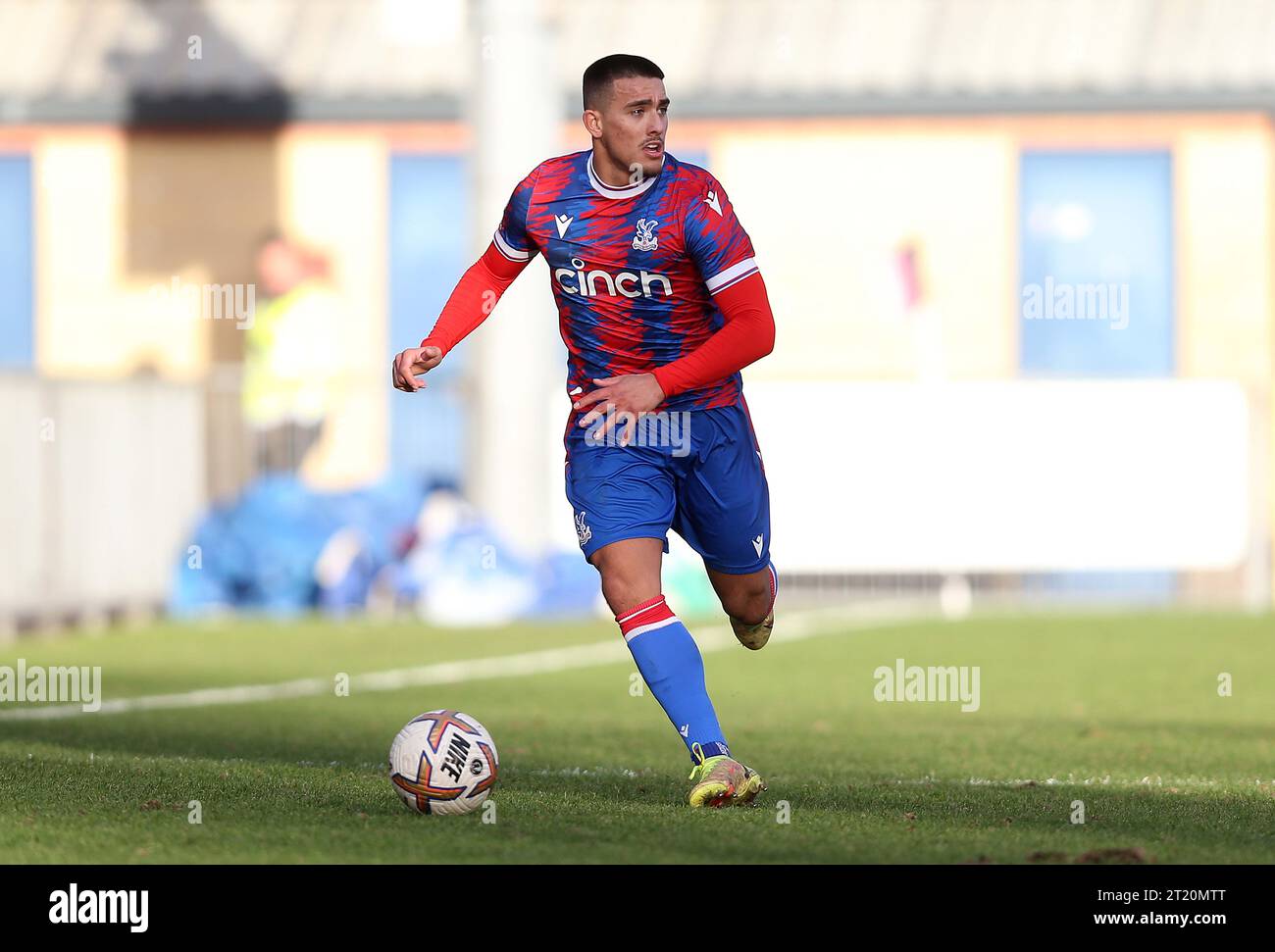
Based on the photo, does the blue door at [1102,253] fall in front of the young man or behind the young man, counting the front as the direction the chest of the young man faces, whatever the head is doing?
behind

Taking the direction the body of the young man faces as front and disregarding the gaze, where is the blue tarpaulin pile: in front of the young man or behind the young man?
behind

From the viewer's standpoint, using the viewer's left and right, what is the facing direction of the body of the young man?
facing the viewer

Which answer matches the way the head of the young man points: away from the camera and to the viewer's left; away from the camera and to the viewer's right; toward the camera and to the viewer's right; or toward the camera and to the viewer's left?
toward the camera and to the viewer's right

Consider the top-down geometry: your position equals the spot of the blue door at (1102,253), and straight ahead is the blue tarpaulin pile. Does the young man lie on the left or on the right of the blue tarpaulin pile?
left

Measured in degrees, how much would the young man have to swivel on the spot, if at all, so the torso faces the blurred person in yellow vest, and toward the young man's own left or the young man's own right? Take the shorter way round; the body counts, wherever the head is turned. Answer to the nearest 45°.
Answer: approximately 180°
